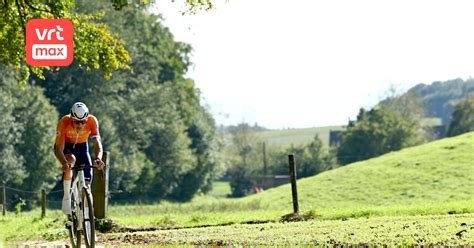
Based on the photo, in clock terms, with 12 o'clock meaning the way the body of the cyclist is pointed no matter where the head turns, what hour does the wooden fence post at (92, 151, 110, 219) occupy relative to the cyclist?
The wooden fence post is roughly at 6 o'clock from the cyclist.

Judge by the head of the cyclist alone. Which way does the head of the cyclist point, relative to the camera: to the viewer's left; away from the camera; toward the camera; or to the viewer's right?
toward the camera

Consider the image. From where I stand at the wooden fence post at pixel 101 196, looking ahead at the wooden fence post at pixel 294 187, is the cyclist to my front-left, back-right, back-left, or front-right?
back-right

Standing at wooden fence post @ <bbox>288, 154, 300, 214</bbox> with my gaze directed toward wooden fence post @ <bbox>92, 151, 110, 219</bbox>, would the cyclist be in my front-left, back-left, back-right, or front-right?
front-left

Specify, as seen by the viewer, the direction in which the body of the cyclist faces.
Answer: toward the camera

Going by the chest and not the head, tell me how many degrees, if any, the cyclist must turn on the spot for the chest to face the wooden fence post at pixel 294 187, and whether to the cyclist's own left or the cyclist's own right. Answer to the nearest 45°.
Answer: approximately 135° to the cyclist's own left
